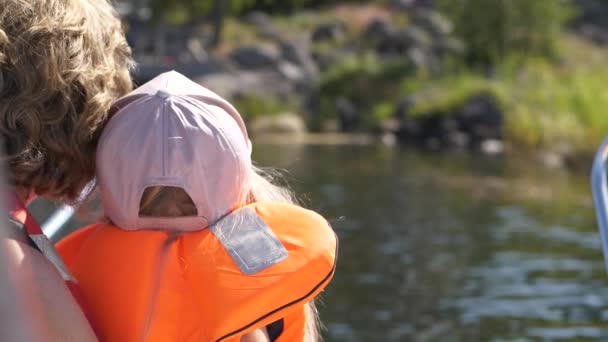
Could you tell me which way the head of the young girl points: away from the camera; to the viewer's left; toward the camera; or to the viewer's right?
away from the camera

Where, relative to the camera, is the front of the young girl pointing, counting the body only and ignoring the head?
away from the camera

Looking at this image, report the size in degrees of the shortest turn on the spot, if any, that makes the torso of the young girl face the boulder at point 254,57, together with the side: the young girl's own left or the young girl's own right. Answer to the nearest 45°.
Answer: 0° — they already face it

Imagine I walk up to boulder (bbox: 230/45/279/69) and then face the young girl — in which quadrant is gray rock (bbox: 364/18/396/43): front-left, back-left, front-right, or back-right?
back-left

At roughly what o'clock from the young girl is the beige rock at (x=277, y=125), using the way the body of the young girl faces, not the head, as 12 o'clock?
The beige rock is roughly at 12 o'clock from the young girl.

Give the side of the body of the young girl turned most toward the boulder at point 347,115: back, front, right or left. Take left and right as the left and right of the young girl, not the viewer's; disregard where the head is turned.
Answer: front

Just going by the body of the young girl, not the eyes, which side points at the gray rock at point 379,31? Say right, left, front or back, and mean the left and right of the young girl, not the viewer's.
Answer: front

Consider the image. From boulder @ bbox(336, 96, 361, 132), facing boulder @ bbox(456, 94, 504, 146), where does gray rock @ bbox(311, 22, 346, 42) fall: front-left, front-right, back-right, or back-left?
back-left

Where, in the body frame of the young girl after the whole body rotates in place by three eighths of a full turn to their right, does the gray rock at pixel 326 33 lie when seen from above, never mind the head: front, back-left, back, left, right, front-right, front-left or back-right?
back-left
